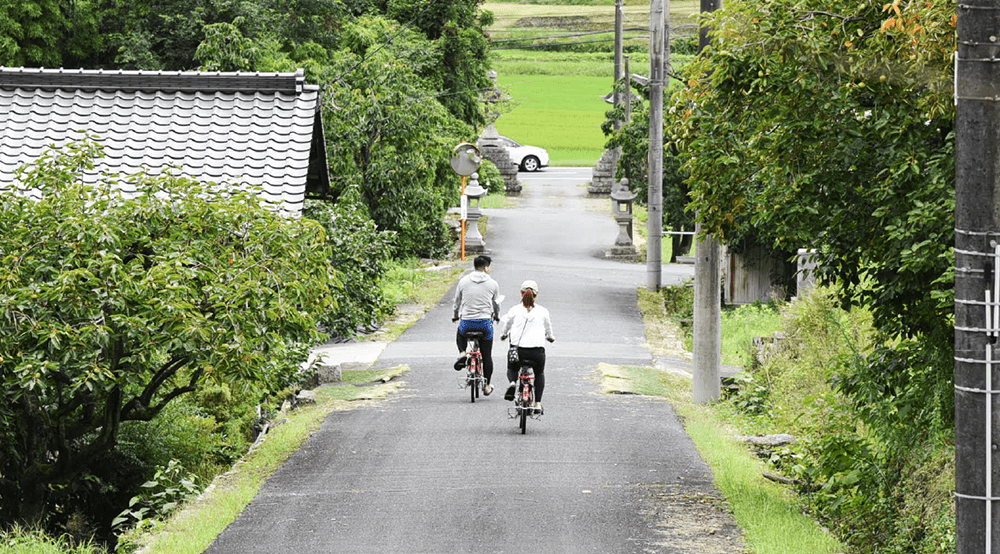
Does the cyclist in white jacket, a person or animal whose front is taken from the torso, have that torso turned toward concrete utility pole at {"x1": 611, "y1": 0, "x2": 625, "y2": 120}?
yes

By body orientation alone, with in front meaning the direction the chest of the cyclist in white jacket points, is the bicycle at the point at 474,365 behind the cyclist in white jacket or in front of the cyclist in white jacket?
in front

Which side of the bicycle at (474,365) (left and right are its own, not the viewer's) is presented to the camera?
back

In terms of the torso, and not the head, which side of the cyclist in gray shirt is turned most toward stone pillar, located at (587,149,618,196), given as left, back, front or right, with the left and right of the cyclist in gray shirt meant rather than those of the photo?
front

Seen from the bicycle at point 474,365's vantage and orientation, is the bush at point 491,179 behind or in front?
in front

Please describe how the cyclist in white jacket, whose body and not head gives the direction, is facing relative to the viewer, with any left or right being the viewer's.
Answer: facing away from the viewer

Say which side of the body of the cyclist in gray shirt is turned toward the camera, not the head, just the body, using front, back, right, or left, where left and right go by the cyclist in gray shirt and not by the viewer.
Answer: back

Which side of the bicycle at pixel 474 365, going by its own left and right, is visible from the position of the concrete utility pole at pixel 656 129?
front

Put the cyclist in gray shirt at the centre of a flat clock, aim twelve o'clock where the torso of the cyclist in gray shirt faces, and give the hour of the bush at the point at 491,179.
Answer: The bush is roughly at 12 o'clock from the cyclist in gray shirt.

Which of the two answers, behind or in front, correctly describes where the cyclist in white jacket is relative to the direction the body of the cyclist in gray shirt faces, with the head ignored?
behind
